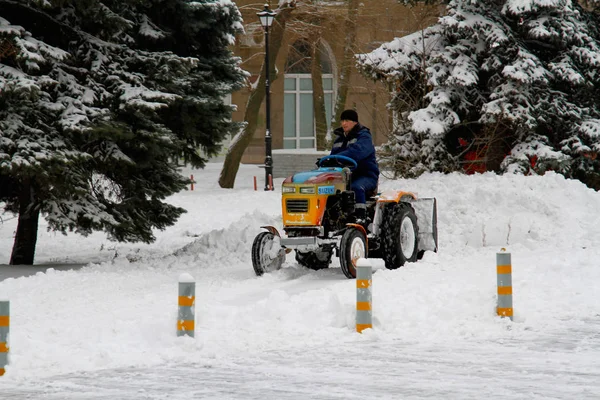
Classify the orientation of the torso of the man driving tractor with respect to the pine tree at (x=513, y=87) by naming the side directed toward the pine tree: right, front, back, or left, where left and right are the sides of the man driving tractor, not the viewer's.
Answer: back

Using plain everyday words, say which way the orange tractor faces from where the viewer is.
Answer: facing the viewer and to the left of the viewer

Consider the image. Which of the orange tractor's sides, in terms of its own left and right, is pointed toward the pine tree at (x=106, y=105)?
right

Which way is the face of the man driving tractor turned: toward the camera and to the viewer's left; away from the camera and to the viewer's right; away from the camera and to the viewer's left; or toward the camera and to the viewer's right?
toward the camera and to the viewer's left

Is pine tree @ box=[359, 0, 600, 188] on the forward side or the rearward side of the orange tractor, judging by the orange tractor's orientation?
on the rearward side
